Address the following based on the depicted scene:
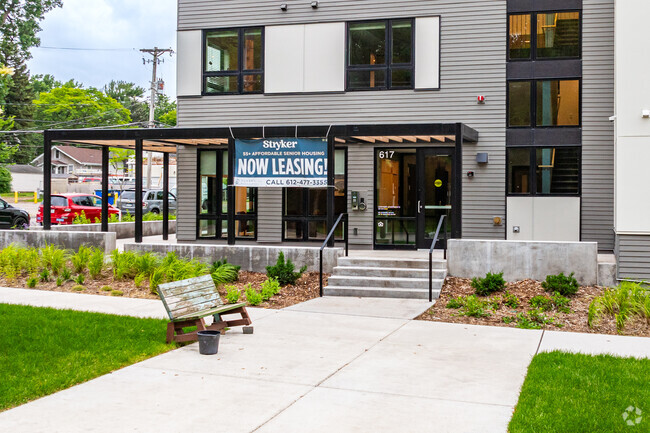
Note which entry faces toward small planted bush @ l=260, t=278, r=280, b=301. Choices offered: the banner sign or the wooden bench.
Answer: the banner sign

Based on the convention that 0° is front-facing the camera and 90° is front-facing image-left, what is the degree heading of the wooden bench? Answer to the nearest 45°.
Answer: approximately 315°

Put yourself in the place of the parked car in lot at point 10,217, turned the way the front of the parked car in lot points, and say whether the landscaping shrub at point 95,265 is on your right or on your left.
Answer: on your right

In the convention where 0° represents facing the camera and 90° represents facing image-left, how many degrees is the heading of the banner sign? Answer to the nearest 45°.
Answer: approximately 0°

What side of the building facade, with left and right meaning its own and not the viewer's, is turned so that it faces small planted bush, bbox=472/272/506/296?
front

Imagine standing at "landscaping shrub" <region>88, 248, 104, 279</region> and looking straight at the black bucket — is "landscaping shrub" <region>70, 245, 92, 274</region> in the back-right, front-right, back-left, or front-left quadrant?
back-right

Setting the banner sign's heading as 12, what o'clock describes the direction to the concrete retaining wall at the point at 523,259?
The concrete retaining wall is roughly at 10 o'clock from the banner sign.

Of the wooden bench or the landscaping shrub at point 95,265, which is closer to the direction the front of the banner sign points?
the wooden bench

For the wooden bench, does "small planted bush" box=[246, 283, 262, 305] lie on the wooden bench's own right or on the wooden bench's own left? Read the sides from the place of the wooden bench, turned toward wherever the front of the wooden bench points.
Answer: on the wooden bench's own left

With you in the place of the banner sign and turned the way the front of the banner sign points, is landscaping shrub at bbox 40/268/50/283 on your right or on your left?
on your right

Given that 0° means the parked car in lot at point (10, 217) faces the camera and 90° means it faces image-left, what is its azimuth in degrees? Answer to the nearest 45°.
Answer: approximately 270°
